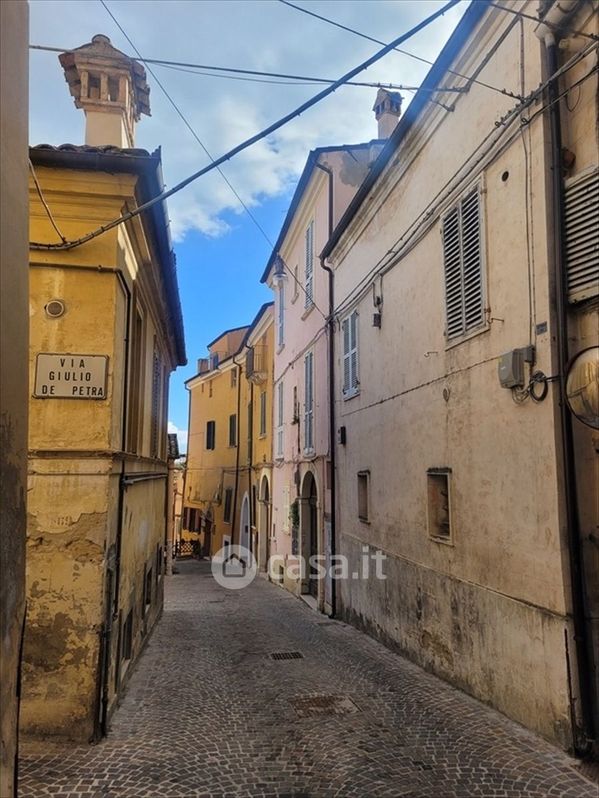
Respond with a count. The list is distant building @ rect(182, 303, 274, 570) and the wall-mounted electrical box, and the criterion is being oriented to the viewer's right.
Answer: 0

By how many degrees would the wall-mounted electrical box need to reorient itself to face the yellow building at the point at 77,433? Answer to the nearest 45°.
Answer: approximately 45° to its right

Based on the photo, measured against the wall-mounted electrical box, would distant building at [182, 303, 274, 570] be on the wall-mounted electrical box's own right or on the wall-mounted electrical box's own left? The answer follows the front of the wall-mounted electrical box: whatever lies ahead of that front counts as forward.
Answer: on the wall-mounted electrical box's own right

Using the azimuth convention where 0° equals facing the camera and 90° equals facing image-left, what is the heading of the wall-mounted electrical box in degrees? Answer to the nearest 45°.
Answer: approximately 45°

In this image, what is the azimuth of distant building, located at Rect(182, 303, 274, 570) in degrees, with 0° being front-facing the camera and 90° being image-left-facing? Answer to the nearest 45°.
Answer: approximately 45°

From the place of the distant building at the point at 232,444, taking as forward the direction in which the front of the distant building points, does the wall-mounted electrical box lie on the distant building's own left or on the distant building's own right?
on the distant building's own left

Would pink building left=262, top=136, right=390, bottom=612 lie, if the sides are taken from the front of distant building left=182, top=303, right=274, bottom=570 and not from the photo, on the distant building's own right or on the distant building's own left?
on the distant building's own left

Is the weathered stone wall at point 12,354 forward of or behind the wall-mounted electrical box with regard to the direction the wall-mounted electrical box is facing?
forward

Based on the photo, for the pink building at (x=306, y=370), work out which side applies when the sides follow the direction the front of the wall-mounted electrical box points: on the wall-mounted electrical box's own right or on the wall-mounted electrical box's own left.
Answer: on the wall-mounted electrical box's own right

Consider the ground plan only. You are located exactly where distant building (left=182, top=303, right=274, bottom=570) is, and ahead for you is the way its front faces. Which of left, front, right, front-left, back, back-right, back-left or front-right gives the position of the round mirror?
front-left
